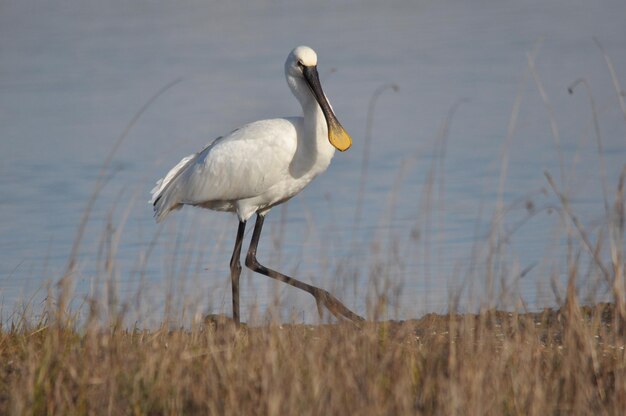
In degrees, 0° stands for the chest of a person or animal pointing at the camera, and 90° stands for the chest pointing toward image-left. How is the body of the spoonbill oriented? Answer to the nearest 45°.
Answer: approximately 270°
